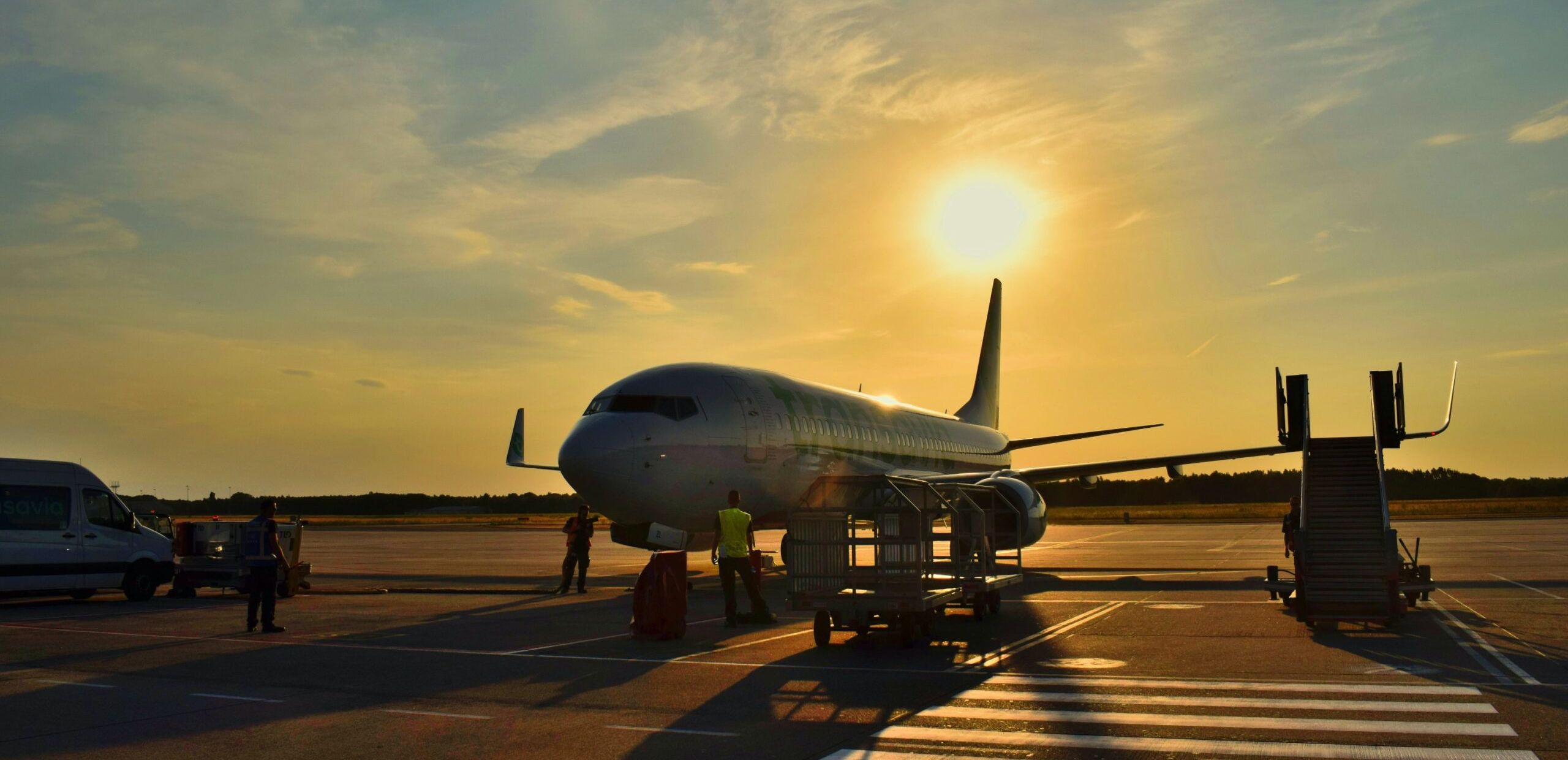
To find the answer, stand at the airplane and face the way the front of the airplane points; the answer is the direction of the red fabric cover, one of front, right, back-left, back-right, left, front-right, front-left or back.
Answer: front-left

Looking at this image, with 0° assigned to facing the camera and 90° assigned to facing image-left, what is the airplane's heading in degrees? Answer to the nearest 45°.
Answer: approximately 45°

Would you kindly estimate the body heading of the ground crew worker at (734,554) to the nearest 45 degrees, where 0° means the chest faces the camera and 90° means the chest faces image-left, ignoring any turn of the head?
approximately 180°

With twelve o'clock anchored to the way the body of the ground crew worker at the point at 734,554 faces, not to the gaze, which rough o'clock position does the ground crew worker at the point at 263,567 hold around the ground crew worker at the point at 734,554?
the ground crew worker at the point at 263,567 is roughly at 9 o'clock from the ground crew worker at the point at 734,554.

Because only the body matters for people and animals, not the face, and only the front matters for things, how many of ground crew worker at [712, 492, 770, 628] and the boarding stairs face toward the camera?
1

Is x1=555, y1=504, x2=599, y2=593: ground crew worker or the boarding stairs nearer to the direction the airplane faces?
the ground crew worker

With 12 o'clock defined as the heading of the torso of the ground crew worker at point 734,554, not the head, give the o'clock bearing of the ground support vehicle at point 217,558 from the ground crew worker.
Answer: The ground support vehicle is roughly at 10 o'clock from the ground crew worker.

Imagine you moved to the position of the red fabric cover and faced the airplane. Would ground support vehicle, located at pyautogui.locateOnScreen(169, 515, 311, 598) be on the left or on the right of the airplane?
left

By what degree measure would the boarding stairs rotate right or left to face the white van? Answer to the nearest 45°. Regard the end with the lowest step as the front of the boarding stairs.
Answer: approximately 90° to its right

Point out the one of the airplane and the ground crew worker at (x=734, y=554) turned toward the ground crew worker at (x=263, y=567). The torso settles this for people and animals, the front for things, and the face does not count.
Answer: the airplane
